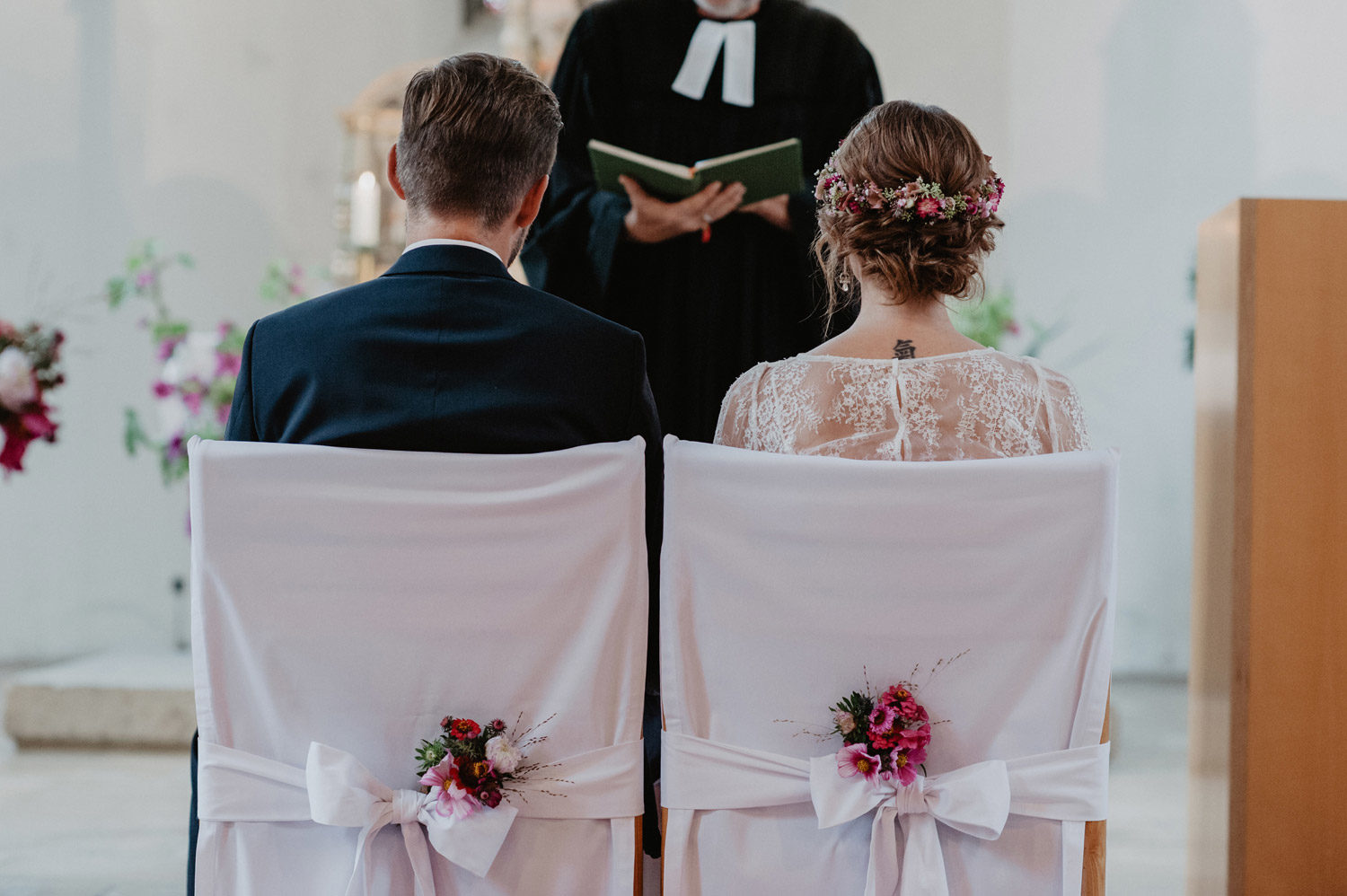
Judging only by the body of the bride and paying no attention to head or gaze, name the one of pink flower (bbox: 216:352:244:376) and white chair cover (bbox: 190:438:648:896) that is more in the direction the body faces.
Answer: the pink flower

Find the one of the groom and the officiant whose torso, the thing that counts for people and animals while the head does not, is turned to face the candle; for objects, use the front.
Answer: the groom

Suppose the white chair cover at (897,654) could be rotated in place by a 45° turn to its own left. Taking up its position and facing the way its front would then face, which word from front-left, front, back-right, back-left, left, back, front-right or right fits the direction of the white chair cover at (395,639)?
front-left

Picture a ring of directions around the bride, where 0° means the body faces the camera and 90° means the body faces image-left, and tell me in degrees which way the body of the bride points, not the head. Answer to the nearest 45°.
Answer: approximately 180°

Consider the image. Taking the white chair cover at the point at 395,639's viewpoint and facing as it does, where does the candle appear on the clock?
The candle is roughly at 12 o'clock from the white chair cover.

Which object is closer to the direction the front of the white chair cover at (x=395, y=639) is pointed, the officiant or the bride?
the officiant

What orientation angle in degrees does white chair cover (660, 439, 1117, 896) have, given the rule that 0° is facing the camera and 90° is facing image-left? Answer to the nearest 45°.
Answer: approximately 180°

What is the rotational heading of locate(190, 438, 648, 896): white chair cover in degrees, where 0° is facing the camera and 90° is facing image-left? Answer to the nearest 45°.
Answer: approximately 180°

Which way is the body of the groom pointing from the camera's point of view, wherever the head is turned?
away from the camera

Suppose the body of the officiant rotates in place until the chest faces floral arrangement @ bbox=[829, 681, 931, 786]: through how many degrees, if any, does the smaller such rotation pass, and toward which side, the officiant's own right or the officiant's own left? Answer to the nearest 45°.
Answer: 0° — they already face it
